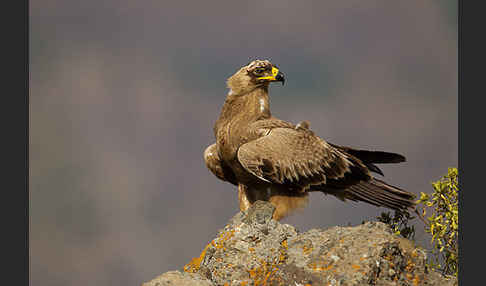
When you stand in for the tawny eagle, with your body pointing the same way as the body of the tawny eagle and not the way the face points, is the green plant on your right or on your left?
on your left

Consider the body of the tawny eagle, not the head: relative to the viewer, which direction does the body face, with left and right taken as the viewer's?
facing the viewer and to the left of the viewer

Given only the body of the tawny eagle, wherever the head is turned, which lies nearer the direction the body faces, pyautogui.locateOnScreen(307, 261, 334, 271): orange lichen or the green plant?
the orange lichen

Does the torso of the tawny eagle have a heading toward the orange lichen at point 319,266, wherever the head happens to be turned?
no

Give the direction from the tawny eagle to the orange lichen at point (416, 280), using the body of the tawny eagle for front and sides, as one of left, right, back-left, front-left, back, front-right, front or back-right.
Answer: left
